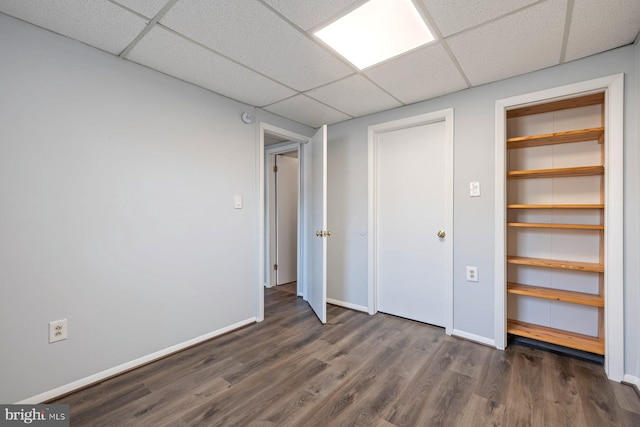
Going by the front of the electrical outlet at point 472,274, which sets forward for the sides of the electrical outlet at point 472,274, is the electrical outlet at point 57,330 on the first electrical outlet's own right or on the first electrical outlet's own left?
on the first electrical outlet's own right

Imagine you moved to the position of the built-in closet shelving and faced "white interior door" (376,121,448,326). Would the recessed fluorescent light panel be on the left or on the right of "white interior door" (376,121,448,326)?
left

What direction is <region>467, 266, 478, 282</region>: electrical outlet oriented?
toward the camera

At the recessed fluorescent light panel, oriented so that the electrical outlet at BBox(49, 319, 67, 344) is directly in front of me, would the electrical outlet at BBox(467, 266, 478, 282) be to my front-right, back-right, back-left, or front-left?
back-right

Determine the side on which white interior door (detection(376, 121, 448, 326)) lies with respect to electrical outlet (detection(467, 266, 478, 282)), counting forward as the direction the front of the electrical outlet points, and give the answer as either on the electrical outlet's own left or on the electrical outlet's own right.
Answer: on the electrical outlet's own right

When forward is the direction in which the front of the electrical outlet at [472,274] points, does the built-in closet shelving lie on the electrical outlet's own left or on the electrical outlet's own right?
on the electrical outlet's own left

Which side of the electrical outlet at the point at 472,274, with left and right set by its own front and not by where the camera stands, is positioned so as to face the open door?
right

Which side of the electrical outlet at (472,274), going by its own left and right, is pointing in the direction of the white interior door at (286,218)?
right
